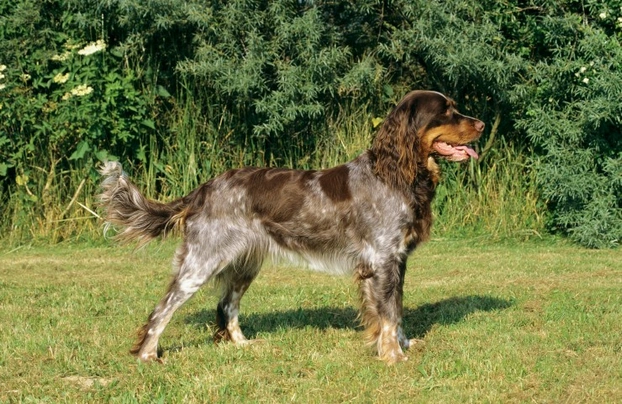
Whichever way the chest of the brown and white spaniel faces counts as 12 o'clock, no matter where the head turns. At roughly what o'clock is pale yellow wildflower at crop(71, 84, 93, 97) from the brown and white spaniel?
The pale yellow wildflower is roughly at 8 o'clock from the brown and white spaniel.

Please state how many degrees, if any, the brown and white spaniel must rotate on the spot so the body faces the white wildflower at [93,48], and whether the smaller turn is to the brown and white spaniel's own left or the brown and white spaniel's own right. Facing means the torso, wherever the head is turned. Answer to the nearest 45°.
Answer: approximately 135° to the brown and white spaniel's own left

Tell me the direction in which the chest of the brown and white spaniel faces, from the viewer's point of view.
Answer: to the viewer's right

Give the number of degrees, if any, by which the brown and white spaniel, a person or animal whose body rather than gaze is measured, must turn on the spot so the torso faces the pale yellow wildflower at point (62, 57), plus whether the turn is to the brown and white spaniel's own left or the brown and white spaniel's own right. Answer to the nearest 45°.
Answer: approximately 135° to the brown and white spaniel's own left
